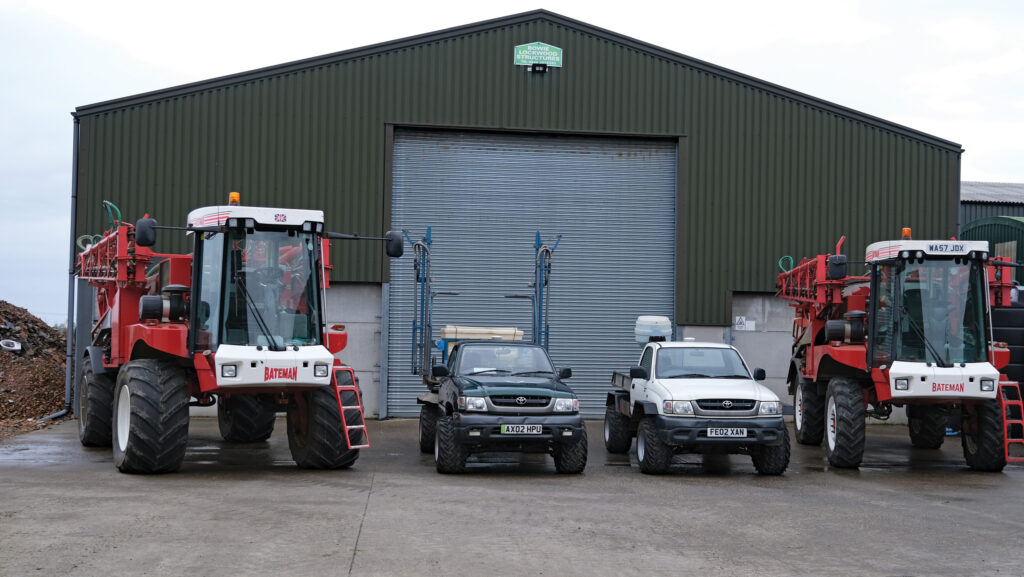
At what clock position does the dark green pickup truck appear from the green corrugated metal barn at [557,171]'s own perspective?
The dark green pickup truck is roughly at 12 o'clock from the green corrugated metal barn.

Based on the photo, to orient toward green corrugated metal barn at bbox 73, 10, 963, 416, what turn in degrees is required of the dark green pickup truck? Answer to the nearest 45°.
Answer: approximately 180°

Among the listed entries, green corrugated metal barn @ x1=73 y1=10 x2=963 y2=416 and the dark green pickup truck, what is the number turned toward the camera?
2

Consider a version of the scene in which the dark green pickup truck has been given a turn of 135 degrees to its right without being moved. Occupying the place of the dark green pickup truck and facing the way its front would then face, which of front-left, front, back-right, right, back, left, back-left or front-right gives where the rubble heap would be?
front

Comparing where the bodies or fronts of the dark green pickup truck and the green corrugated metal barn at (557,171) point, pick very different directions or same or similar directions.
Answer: same or similar directions

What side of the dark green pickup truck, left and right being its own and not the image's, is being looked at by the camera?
front

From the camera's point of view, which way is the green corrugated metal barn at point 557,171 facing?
toward the camera

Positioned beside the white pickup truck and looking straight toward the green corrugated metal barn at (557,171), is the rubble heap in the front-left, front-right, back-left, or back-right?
front-left

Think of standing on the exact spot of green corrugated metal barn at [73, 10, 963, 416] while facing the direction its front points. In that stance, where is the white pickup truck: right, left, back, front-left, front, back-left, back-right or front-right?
front

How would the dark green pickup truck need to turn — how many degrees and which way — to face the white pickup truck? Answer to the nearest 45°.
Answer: approximately 90° to its left

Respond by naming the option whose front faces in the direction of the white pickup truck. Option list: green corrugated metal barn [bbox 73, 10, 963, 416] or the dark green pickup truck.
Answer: the green corrugated metal barn

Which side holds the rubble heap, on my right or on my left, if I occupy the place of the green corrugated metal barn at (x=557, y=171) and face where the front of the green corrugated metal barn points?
on my right
